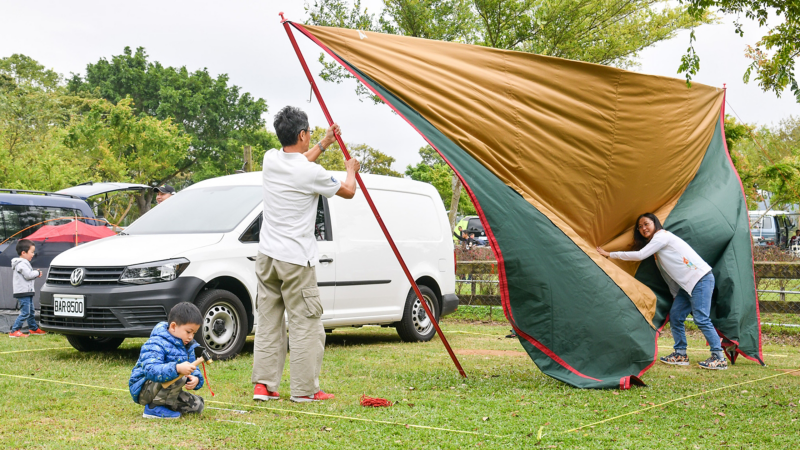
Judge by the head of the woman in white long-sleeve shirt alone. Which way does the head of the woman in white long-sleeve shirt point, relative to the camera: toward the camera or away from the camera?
toward the camera

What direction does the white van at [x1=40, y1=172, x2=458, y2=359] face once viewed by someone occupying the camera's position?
facing the viewer and to the left of the viewer

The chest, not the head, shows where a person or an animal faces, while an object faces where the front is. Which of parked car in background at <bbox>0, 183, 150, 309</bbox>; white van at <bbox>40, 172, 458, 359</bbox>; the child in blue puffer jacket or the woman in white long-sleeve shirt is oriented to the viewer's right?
the child in blue puffer jacket

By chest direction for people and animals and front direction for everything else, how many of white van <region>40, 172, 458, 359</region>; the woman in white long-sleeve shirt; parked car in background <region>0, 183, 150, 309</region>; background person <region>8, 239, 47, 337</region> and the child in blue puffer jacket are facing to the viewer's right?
2

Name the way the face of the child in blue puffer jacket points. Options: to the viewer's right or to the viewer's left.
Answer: to the viewer's right

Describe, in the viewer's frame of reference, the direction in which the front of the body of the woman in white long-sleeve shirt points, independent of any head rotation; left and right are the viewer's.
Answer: facing to the left of the viewer

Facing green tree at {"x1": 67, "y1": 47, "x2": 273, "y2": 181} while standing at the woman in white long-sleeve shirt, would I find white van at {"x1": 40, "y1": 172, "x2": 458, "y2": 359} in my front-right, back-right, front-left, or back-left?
front-left

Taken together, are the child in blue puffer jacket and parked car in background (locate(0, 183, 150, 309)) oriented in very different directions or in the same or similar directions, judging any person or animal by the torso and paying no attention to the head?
very different directions

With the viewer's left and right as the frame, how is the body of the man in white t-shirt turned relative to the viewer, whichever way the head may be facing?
facing away from the viewer and to the right of the viewer

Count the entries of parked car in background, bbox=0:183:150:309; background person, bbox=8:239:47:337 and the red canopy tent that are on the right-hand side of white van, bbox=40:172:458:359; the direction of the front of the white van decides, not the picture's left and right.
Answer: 3

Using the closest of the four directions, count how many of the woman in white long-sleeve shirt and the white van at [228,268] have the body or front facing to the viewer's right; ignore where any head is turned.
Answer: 0

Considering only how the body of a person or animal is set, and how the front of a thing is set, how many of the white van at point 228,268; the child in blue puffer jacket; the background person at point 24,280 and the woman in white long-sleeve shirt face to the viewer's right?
2

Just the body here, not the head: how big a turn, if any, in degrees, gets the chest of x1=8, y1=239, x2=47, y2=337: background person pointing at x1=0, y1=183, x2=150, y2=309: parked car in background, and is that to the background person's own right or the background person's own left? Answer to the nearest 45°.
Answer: approximately 90° to the background person's own left

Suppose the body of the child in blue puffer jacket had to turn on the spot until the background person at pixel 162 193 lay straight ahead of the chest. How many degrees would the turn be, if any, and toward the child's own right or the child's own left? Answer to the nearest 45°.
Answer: approximately 90° to the child's own left

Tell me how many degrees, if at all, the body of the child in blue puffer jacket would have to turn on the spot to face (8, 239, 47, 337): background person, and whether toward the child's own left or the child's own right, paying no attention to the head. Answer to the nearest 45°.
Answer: approximately 90° to the child's own left

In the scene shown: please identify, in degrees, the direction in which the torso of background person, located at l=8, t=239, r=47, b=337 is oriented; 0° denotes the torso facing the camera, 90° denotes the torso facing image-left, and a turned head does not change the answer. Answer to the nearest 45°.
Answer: approximately 270°

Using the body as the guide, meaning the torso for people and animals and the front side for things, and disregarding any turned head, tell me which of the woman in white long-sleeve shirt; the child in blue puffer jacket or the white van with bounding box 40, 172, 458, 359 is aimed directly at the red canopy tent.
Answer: the woman in white long-sleeve shirt

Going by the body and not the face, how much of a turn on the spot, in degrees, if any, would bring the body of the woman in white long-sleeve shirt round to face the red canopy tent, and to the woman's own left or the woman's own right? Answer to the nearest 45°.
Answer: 0° — they already face it
